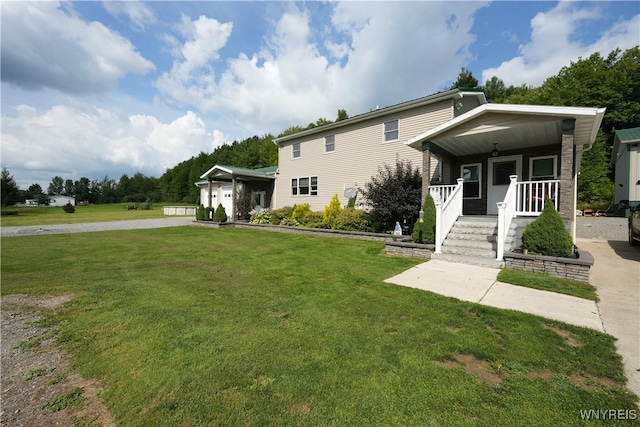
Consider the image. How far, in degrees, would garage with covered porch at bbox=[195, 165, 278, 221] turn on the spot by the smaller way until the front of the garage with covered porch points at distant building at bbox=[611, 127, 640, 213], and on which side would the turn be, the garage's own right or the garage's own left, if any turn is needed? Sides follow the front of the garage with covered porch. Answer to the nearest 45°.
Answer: approximately 90° to the garage's own left

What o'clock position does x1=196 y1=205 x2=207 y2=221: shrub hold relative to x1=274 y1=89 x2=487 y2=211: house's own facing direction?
The shrub is roughly at 2 o'clock from the house.

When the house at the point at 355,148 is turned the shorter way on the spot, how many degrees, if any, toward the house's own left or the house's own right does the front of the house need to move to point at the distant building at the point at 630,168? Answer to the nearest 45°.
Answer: approximately 135° to the house's own left

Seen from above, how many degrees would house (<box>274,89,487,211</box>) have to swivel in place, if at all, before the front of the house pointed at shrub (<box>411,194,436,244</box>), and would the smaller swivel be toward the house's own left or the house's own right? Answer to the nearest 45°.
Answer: approximately 45° to the house's own left

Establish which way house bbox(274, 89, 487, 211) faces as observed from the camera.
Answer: facing the viewer and to the left of the viewer

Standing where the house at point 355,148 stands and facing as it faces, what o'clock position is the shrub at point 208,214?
The shrub is roughly at 2 o'clock from the house.

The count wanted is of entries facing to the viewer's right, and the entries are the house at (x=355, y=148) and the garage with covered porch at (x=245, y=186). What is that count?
0

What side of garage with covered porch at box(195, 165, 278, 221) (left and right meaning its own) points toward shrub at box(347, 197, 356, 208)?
left
